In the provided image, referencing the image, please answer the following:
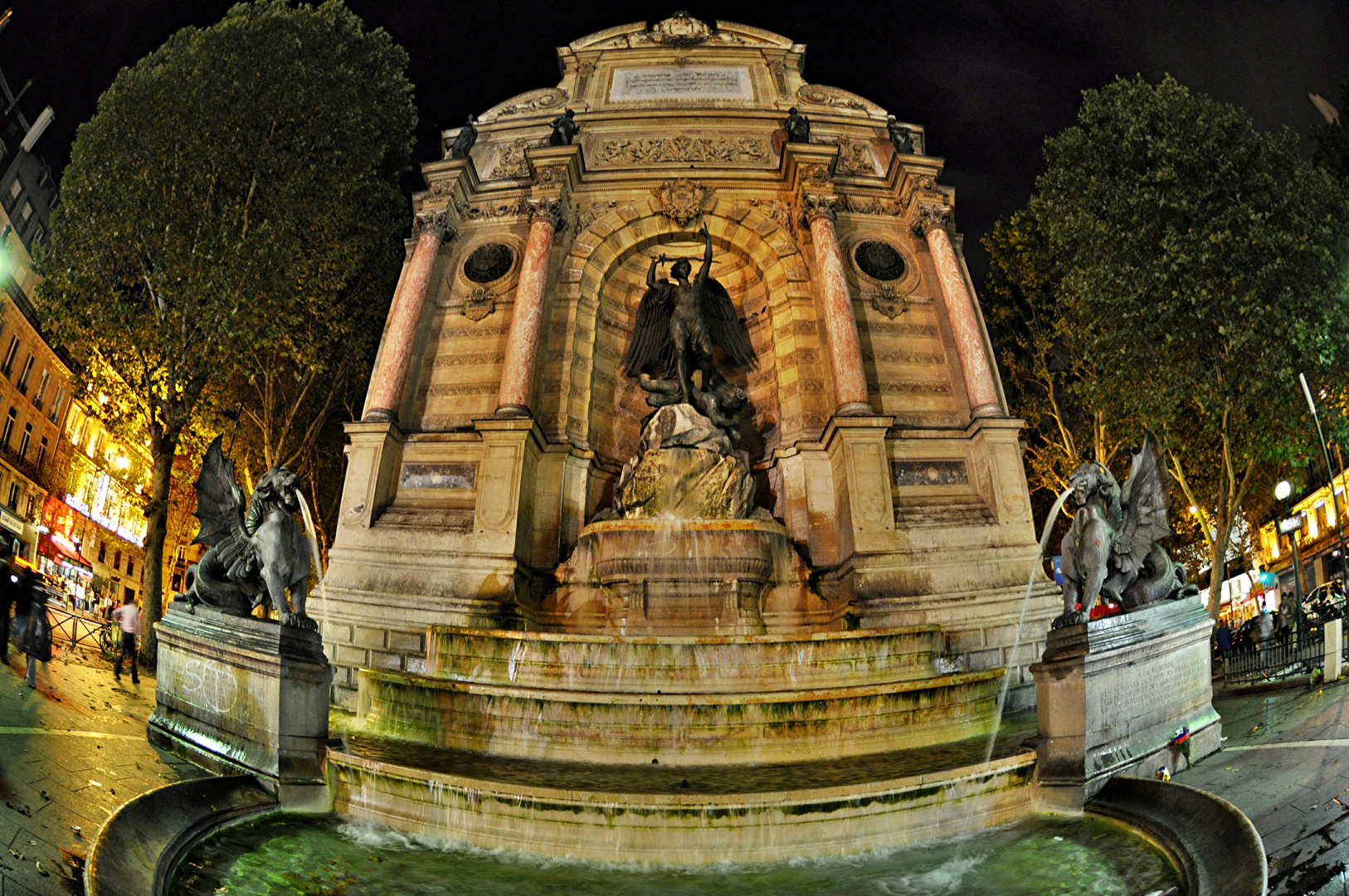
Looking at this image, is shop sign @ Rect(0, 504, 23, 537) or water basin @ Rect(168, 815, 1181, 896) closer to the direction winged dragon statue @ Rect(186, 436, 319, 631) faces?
the water basin

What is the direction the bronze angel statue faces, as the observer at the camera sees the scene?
facing the viewer

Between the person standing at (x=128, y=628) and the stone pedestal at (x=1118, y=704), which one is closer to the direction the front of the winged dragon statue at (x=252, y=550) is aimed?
the stone pedestal

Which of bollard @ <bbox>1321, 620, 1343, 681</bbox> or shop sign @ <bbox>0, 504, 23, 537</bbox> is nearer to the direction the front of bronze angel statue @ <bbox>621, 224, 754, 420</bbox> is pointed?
the bollard

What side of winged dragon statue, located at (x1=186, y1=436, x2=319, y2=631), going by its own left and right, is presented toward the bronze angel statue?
left

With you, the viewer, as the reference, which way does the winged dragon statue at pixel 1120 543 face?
facing the viewer and to the left of the viewer

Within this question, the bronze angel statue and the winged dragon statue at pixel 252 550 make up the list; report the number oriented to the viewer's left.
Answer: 0

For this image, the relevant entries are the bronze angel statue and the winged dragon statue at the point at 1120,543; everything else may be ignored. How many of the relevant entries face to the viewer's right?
0

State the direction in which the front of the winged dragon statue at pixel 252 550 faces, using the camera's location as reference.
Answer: facing the viewer and to the right of the viewer

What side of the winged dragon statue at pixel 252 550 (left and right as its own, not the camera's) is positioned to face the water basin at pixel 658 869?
front

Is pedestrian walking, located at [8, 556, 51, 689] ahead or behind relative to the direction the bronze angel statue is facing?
ahead

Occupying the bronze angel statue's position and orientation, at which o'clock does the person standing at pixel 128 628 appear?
The person standing is roughly at 2 o'clock from the bronze angel statue.

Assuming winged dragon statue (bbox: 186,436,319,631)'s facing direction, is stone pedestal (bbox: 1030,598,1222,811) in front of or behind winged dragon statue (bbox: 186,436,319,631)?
in front

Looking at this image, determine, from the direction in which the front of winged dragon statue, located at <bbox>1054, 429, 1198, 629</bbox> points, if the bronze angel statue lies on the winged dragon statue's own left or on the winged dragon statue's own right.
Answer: on the winged dragon statue's own right

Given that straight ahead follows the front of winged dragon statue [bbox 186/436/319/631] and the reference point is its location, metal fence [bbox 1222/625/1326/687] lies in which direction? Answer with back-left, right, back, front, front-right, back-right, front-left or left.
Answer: front-left

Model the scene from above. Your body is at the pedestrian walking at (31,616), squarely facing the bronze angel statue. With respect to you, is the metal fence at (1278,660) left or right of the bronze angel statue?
right
